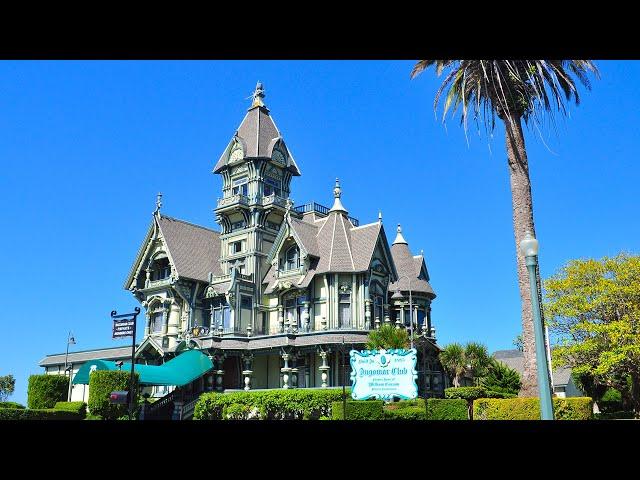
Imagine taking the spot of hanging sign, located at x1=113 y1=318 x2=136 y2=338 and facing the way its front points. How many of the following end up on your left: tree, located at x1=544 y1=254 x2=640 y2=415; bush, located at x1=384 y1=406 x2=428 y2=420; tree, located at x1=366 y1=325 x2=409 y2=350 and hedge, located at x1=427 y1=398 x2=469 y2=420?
4

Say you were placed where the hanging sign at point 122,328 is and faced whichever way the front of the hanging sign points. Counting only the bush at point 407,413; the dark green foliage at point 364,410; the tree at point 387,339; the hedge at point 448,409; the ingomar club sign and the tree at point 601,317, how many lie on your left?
6

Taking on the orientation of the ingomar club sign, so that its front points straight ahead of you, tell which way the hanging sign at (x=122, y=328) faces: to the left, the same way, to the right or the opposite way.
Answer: the same way

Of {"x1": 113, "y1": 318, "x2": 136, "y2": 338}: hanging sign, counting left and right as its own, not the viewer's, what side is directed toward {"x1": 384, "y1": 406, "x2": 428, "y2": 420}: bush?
left

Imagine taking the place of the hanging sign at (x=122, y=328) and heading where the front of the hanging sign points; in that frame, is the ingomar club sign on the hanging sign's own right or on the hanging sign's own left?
on the hanging sign's own left

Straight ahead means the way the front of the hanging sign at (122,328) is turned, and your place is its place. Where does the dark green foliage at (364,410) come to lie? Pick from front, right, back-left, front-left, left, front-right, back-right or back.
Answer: left

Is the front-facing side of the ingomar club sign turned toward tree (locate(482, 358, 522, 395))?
no

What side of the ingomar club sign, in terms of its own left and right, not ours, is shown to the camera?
front

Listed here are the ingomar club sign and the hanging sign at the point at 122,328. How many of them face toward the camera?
2

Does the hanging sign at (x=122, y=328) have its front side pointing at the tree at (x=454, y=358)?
no

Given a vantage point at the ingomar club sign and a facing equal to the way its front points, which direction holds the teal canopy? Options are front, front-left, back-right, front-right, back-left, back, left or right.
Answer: back-right

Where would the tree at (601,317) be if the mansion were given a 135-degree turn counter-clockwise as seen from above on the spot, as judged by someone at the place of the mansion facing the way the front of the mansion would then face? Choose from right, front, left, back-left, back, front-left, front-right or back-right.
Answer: front-right

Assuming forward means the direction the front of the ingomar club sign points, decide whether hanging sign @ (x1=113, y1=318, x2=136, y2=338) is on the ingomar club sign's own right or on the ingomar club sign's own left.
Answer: on the ingomar club sign's own right

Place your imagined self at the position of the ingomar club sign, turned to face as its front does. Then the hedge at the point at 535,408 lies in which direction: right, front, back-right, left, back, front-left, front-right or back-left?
front-left

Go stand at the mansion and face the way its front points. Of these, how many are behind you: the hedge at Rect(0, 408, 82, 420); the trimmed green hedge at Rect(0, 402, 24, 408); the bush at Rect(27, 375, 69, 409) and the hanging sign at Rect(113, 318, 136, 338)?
0

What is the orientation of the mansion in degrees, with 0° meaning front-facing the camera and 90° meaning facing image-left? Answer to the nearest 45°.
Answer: approximately 45°

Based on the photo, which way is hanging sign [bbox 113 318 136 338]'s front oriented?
toward the camera

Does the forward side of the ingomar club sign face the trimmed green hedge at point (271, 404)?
no

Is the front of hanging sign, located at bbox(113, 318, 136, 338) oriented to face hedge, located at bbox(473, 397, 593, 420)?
no
